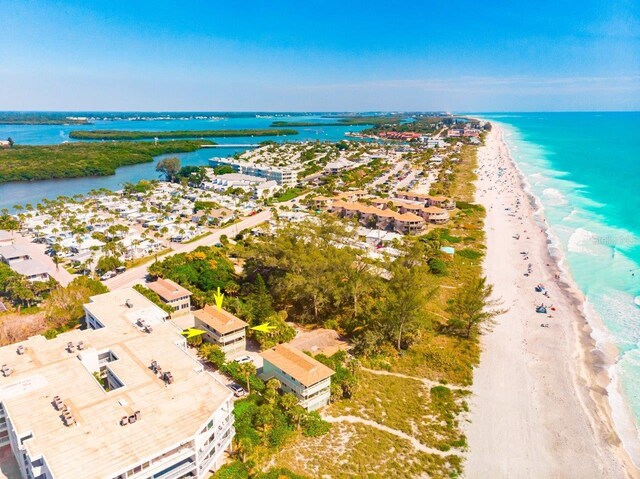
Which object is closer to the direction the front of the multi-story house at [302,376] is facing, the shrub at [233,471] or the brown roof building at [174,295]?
the shrub

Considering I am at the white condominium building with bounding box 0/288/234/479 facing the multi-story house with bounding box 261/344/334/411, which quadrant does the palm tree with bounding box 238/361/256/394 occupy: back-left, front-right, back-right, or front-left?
front-left

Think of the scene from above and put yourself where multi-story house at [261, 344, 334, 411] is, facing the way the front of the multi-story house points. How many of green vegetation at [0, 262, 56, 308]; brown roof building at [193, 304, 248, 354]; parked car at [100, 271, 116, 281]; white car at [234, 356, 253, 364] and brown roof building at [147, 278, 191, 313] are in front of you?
0

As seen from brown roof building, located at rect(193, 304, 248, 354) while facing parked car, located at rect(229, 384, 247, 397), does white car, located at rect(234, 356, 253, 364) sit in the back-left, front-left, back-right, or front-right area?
front-left

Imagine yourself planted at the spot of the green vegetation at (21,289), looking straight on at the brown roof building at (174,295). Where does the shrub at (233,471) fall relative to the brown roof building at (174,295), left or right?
right

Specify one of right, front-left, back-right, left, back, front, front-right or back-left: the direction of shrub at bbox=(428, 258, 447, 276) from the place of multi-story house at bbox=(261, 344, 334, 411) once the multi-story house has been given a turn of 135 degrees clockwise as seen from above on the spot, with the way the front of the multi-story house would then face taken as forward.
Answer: back-right

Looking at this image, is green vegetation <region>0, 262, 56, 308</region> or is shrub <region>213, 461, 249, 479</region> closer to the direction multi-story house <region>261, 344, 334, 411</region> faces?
the shrub

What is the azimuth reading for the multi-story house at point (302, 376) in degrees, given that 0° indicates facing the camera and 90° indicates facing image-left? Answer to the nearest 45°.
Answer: approximately 315°

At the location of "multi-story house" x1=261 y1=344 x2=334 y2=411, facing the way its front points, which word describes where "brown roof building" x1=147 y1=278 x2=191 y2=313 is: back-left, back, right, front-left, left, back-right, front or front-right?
back

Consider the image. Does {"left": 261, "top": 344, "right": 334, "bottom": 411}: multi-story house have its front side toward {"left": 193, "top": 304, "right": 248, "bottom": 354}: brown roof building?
no

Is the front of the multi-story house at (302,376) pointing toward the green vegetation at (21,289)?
no

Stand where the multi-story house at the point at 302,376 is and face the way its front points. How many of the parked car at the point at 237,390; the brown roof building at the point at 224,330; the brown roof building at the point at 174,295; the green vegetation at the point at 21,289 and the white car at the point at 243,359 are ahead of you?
0

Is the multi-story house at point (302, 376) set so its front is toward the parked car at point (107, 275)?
no
